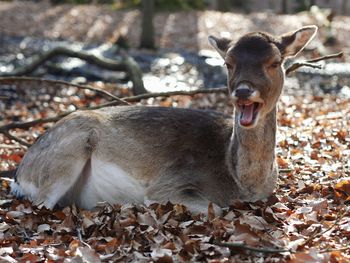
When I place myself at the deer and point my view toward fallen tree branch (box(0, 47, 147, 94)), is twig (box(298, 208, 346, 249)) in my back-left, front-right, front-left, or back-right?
back-right

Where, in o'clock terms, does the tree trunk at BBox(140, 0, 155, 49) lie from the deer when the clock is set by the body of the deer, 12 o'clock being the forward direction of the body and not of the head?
The tree trunk is roughly at 9 o'clock from the deer.

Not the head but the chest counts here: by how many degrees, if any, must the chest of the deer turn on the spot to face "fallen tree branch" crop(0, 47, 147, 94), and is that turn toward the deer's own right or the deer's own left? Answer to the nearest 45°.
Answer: approximately 90° to the deer's own left

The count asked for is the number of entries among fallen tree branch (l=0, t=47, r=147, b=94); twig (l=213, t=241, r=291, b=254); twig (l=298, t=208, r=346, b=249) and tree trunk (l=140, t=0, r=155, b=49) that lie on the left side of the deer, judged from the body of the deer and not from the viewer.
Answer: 2

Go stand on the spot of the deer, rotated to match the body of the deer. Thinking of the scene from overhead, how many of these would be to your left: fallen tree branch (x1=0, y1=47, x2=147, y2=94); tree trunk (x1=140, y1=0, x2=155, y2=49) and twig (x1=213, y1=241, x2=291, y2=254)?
2

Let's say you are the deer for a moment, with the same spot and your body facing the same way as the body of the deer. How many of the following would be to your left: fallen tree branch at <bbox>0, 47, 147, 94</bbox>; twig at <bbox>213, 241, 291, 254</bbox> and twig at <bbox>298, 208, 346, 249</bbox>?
1

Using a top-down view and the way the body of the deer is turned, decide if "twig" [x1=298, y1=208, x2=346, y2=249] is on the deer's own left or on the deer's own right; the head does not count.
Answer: on the deer's own right

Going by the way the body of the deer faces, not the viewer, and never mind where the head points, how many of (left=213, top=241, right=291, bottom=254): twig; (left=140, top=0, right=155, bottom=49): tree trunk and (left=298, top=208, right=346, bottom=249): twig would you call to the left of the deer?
1

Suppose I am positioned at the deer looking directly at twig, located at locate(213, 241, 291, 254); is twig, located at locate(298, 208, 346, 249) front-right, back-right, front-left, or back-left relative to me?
front-left

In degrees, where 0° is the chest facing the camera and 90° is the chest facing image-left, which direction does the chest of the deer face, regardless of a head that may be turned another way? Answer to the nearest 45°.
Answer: approximately 270°

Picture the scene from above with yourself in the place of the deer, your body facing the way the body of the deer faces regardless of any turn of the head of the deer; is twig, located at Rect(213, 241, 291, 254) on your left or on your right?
on your right
